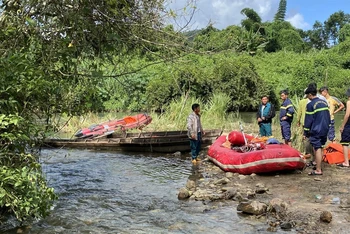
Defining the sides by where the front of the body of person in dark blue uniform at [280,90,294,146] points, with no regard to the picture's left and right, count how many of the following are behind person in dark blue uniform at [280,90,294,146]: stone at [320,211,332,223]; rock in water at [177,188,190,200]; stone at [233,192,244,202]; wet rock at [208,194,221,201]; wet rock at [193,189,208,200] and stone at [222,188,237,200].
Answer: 0

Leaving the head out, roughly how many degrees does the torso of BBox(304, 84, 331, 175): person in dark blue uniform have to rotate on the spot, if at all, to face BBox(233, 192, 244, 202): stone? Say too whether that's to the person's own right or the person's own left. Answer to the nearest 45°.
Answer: approximately 90° to the person's own left

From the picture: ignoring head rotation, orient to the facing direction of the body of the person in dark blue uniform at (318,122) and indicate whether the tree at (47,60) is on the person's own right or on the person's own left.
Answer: on the person's own left

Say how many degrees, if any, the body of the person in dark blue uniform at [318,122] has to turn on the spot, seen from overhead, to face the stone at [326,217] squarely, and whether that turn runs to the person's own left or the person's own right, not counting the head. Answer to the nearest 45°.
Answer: approximately 135° to the person's own left

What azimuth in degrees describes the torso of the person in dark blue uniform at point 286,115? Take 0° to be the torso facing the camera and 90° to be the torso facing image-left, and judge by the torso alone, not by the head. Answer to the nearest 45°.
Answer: approximately 45°

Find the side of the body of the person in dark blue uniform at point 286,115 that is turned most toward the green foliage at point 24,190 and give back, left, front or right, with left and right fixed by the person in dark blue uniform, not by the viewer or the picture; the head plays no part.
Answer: front

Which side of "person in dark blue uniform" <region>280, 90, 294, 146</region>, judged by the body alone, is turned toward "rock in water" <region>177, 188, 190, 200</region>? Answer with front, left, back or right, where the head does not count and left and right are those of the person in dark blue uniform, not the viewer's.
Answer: front

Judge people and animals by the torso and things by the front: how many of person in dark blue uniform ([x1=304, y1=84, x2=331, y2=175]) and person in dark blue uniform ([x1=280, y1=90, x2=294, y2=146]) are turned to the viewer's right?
0

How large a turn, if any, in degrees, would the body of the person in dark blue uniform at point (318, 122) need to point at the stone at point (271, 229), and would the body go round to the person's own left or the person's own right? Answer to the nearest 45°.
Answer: approximately 135° to the person's own left

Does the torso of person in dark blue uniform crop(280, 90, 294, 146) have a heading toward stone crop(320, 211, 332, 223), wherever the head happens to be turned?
no

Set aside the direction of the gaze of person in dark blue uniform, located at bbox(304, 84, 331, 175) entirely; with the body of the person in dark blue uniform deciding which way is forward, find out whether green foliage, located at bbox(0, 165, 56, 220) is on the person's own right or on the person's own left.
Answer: on the person's own left

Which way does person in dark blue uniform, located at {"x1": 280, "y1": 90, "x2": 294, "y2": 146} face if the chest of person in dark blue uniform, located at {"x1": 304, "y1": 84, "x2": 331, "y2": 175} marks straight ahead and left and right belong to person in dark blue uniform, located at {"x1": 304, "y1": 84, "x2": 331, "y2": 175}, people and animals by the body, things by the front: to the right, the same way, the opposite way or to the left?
to the left

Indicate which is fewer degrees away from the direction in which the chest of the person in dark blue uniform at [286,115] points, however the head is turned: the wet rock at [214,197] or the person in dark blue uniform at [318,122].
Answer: the wet rock
